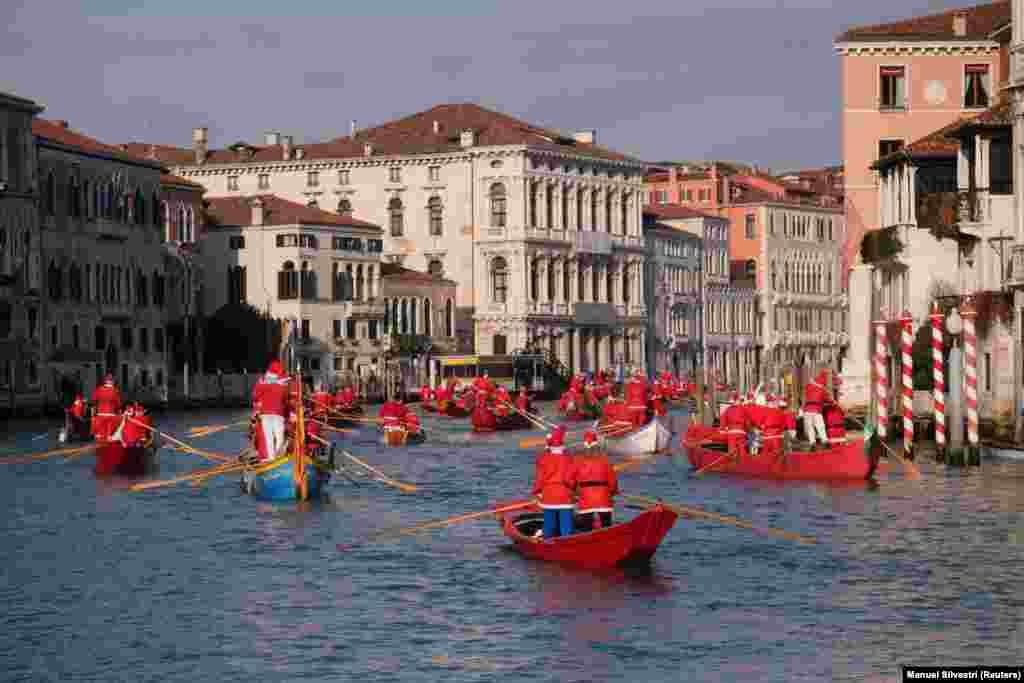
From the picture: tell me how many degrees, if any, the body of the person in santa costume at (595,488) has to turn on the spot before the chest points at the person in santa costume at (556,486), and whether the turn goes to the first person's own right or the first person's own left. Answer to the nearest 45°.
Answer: approximately 90° to the first person's own left

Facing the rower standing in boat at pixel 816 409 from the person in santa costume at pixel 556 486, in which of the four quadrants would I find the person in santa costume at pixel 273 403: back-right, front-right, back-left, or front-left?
front-left

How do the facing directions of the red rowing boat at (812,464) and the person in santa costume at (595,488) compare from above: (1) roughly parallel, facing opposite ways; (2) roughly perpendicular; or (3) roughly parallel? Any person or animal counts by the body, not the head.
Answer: roughly perpendicular

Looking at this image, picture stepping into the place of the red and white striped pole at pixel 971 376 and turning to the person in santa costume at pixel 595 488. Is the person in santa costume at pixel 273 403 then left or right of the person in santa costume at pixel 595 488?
right

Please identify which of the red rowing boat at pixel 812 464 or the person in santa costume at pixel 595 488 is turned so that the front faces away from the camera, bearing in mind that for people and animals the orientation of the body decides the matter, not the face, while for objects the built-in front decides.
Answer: the person in santa costume

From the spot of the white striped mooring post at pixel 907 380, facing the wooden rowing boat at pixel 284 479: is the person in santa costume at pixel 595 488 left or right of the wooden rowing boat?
left

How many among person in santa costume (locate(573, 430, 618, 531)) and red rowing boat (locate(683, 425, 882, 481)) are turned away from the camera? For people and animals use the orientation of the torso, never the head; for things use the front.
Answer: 1

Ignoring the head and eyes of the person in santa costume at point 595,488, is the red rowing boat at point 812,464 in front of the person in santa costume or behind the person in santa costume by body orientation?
in front

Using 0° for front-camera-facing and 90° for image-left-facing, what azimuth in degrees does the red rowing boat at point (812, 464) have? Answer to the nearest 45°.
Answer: approximately 90°

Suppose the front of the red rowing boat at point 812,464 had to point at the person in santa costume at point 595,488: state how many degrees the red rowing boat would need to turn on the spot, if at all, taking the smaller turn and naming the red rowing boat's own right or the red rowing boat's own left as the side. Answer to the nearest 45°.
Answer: approximately 90° to the red rowing boat's own left

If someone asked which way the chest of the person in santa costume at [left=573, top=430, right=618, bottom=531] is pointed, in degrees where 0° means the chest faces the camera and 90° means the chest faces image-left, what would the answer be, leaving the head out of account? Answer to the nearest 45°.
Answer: approximately 180°
